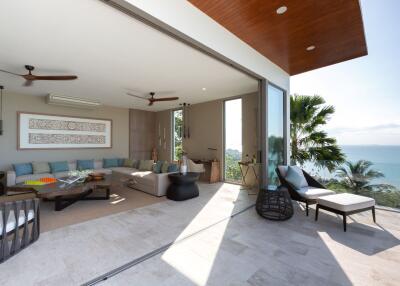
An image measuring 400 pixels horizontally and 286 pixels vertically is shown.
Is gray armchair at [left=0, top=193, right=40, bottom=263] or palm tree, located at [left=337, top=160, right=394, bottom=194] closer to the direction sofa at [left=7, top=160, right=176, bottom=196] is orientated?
the gray armchair

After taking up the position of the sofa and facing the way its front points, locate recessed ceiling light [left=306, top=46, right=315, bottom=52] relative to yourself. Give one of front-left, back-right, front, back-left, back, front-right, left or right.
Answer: left

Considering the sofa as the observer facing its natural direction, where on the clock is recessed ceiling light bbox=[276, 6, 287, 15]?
The recessed ceiling light is roughly at 10 o'clock from the sofa.

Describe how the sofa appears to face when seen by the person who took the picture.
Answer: facing the viewer and to the left of the viewer

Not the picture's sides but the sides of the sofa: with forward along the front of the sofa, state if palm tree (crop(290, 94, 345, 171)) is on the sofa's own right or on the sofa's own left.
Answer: on the sofa's own left

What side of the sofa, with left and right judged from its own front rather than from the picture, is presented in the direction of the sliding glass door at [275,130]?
left
